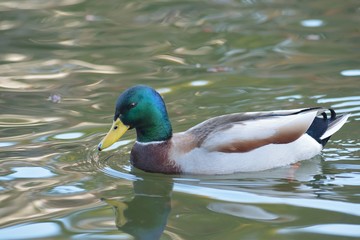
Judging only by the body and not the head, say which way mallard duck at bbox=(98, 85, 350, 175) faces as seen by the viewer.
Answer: to the viewer's left
